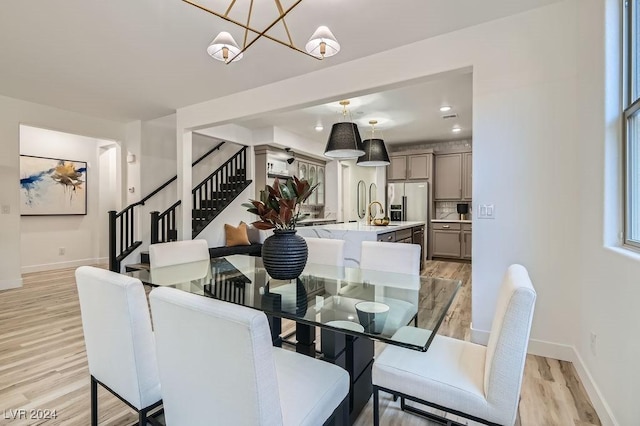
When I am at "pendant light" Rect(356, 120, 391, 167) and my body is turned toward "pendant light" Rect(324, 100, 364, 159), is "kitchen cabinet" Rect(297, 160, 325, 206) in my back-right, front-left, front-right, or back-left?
back-right

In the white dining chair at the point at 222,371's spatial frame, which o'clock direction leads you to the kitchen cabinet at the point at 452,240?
The kitchen cabinet is roughly at 12 o'clock from the white dining chair.

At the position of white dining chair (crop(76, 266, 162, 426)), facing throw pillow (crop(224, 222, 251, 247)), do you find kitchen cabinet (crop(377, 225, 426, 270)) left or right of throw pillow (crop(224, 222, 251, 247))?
right

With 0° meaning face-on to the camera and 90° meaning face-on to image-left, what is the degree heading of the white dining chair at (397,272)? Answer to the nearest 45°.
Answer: approximately 45°

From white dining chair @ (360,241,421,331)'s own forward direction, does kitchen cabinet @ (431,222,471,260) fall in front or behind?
behind

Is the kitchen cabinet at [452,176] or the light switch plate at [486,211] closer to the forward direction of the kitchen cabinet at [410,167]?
the light switch plate

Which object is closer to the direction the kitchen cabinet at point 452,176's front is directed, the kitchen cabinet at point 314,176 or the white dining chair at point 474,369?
the white dining chair

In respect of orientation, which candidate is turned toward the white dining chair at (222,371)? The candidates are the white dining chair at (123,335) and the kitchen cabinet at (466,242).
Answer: the kitchen cabinet

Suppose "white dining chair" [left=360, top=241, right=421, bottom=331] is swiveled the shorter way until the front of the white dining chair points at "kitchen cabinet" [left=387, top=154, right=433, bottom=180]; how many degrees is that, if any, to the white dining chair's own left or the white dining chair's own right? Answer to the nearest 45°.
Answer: approximately 135° to the white dining chair's own right
